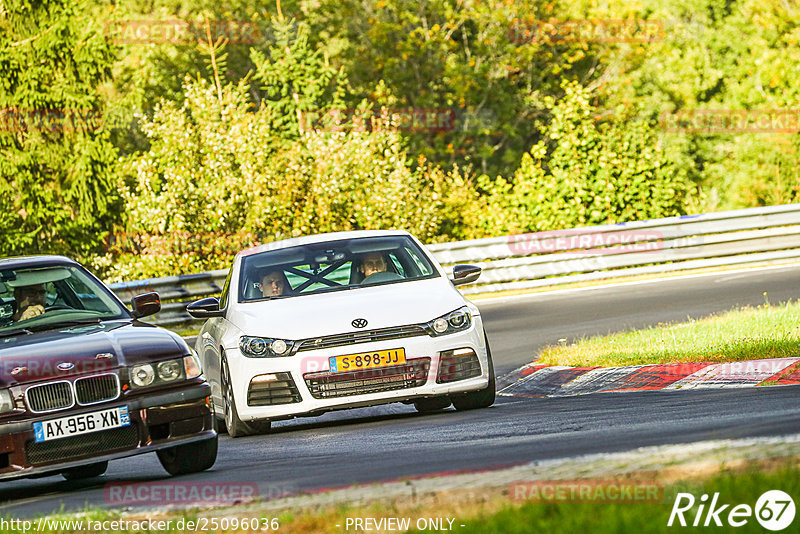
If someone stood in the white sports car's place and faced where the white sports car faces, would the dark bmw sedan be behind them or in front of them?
in front

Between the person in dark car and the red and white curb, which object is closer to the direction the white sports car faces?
the person in dark car

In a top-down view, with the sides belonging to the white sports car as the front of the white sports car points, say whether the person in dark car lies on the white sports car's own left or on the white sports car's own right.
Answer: on the white sports car's own right

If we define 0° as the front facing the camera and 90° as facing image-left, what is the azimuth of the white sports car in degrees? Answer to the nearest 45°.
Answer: approximately 0°

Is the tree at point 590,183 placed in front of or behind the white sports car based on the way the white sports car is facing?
behind

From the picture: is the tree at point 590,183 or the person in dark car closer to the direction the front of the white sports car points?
the person in dark car

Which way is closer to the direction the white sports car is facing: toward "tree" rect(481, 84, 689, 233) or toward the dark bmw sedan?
the dark bmw sedan

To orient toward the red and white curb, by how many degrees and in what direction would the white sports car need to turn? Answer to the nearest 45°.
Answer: approximately 90° to its left

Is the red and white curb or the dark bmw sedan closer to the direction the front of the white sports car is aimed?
the dark bmw sedan
